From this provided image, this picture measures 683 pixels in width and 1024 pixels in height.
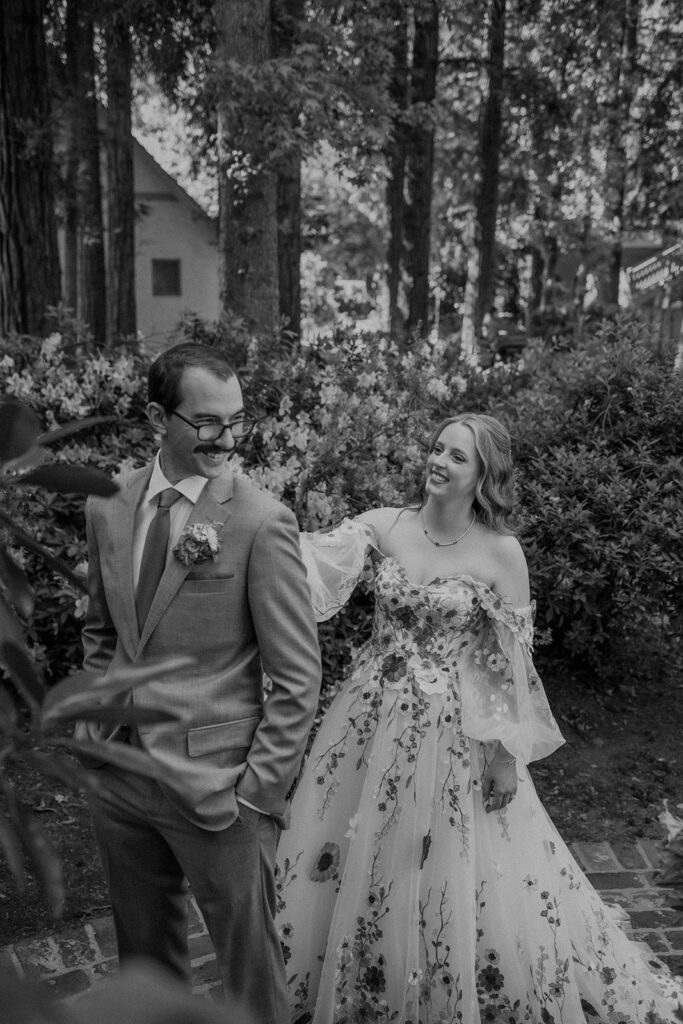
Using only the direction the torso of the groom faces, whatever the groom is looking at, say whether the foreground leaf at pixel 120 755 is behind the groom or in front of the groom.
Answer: in front

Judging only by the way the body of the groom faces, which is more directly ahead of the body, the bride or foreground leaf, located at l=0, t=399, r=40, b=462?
the foreground leaf

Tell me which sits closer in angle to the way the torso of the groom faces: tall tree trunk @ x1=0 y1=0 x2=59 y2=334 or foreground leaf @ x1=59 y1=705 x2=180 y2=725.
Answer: the foreground leaf

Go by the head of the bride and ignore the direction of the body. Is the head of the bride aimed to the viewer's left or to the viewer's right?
to the viewer's left

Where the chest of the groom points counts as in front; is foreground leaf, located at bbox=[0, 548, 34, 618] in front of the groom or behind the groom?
in front

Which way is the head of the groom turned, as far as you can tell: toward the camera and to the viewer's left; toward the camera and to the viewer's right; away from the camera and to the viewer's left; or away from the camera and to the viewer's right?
toward the camera and to the viewer's right

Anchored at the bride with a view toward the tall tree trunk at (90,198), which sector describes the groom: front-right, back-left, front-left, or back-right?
back-left

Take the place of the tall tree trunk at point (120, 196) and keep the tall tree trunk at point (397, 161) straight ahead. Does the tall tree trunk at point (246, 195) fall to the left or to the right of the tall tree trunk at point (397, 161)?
right

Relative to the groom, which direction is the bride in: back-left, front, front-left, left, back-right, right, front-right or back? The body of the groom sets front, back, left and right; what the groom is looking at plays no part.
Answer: back

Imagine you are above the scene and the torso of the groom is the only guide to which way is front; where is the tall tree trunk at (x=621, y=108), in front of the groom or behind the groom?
behind

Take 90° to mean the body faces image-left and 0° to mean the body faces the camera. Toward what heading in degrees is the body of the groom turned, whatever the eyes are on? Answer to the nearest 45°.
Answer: approximately 45°

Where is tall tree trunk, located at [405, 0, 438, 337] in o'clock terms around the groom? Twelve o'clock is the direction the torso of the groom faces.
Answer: The tall tree trunk is roughly at 5 o'clock from the groom.

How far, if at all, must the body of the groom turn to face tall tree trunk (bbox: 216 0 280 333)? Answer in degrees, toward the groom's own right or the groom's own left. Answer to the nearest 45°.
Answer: approximately 135° to the groom's own right

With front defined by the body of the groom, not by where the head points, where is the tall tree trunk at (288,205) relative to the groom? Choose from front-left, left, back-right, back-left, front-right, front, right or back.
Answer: back-right

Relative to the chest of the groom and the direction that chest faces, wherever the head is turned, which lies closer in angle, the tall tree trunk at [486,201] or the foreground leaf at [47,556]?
the foreground leaf

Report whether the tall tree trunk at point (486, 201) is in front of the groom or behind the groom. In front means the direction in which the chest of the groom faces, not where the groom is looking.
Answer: behind

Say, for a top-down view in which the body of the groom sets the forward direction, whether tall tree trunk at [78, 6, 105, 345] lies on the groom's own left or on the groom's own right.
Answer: on the groom's own right

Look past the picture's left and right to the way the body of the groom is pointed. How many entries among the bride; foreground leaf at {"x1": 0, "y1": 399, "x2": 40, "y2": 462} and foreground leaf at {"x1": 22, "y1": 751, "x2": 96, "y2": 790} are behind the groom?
1
